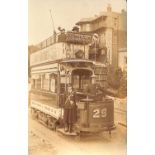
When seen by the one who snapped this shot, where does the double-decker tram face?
facing the viewer and to the right of the viewer
